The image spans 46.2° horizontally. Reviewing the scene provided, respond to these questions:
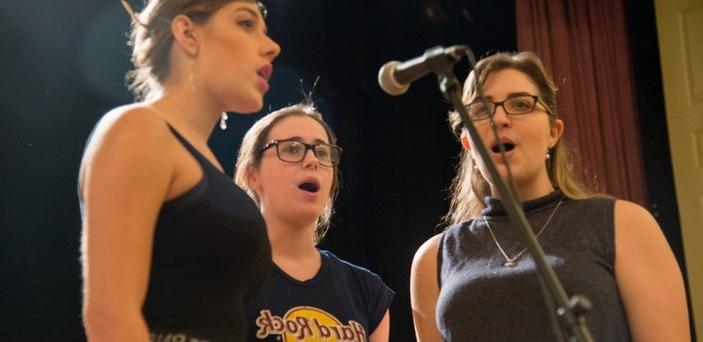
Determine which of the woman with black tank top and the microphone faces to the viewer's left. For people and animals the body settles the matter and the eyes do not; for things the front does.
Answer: the microphone

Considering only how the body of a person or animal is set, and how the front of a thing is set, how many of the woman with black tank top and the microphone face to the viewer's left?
1

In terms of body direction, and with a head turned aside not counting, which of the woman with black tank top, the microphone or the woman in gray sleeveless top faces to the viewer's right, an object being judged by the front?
the woman with black tank top

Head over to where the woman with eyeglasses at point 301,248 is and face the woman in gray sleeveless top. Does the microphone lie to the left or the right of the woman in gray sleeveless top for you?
right

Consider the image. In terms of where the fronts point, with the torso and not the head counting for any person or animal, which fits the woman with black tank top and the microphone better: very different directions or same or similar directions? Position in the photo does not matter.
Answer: very different directions

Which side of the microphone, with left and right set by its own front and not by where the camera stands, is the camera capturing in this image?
left

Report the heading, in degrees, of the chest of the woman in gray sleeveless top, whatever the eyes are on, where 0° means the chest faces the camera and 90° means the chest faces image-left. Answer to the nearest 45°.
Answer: approximately 45°

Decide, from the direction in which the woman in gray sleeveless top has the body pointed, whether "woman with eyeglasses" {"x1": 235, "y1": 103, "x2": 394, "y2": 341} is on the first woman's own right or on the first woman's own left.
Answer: on the first woman's own right

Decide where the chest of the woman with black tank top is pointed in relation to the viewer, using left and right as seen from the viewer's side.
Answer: facing to the right of the viewer

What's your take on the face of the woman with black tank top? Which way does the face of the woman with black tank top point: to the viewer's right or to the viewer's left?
to the viewer's right
